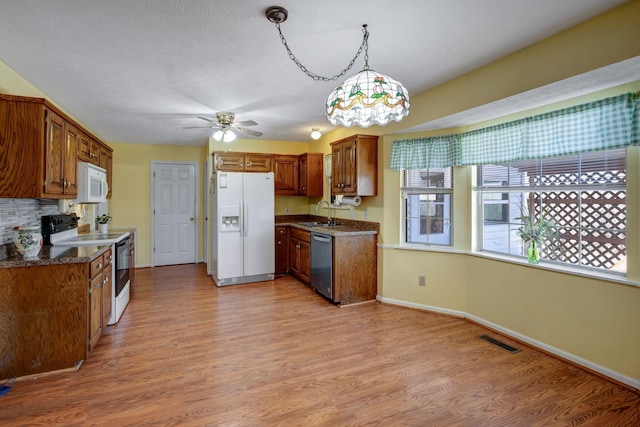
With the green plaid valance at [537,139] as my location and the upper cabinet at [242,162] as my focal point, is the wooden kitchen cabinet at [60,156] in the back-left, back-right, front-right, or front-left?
front-left

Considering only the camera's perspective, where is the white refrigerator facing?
facing the viewer

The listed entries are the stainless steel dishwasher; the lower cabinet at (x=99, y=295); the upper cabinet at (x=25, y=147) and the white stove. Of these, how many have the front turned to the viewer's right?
3

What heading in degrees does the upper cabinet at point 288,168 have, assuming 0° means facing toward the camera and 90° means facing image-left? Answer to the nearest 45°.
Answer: approximately 0°

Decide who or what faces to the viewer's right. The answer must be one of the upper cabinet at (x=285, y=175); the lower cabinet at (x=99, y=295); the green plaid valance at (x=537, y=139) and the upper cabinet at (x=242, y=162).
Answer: the lower cabinet

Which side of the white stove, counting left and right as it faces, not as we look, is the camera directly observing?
right

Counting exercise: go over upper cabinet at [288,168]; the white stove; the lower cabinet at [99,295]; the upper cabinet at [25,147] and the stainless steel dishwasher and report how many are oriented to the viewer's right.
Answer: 3

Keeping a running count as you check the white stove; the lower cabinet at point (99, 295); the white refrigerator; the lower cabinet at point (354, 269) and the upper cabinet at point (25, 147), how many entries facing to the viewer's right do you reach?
3

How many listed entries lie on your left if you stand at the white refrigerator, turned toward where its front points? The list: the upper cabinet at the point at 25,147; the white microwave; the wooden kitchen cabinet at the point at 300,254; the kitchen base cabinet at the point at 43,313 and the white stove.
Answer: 1

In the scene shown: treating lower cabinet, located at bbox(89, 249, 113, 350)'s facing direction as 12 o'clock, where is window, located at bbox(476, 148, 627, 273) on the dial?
The window is roughly at 1 o'clock from the lower cabinet.

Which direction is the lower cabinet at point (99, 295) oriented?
to the viewer's right

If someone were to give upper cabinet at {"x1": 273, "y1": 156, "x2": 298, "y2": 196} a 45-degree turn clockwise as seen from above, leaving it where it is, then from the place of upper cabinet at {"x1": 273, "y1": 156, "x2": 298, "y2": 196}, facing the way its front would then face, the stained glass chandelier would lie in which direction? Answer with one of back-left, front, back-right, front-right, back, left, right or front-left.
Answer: front-left

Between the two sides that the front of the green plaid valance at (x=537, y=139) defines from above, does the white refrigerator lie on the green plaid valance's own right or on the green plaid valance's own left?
on the green plaid valance's own right

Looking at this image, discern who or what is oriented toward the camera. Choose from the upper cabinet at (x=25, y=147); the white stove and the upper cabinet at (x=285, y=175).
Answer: the upper cabinet at (x=285, y=175)

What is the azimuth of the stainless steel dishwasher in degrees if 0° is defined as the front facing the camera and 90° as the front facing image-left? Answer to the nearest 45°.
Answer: approximately 45°

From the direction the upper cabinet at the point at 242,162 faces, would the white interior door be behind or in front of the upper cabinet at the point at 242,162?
behind

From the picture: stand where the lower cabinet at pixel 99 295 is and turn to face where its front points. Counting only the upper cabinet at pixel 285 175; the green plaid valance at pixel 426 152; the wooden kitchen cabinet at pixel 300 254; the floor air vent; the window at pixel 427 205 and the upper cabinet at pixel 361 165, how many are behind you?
0

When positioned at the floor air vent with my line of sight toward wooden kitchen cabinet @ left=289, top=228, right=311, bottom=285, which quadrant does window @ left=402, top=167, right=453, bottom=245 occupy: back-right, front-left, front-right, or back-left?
front-right

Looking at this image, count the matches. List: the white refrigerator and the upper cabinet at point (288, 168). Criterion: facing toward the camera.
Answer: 2
